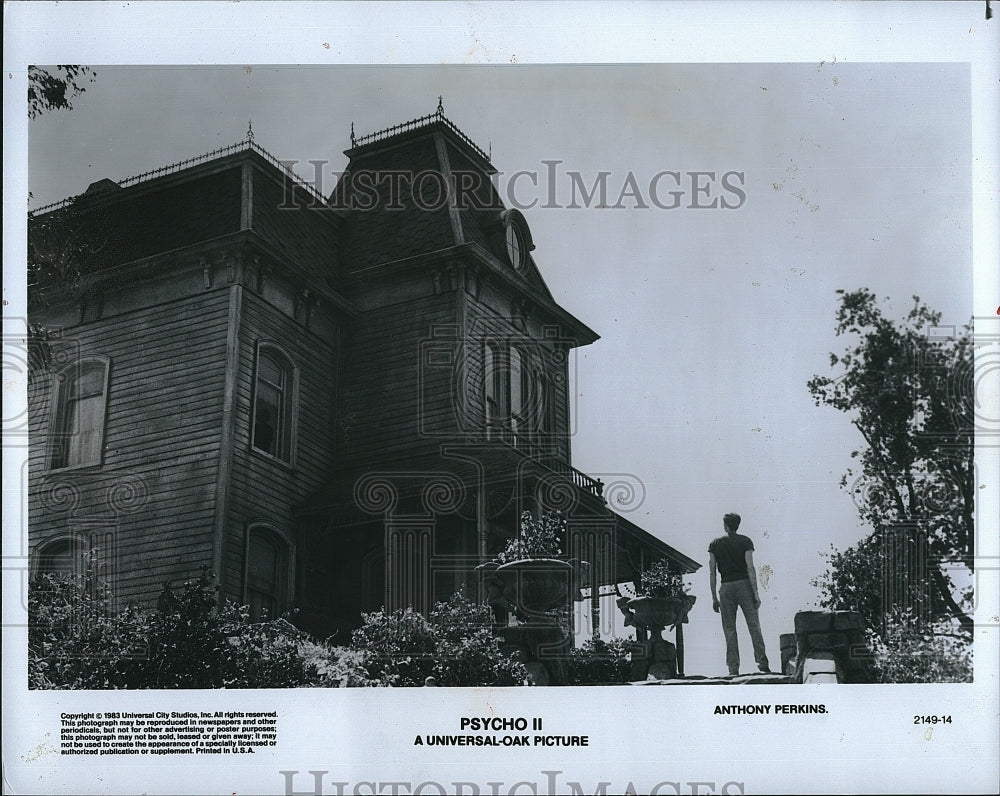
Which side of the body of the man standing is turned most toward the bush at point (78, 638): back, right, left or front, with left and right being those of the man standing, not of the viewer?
left

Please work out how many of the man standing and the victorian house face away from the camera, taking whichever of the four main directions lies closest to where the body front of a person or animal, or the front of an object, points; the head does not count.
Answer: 1

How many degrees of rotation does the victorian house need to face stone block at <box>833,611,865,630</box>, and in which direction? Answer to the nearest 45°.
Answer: approximately 45° to its left

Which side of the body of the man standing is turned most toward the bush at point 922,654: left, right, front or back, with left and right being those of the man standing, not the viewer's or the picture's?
right

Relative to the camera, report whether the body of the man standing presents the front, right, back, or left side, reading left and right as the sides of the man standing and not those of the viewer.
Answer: back

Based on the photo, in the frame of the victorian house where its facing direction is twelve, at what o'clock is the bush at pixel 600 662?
The bush is roughly at 11 o'clock from the victorian house.

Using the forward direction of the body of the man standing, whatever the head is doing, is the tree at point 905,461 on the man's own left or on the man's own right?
on the man's own right

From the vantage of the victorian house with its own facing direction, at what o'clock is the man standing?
The man standing is roughly at 11 o'clock from the victorian house.

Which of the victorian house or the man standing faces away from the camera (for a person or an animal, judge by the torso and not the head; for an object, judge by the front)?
the man standing

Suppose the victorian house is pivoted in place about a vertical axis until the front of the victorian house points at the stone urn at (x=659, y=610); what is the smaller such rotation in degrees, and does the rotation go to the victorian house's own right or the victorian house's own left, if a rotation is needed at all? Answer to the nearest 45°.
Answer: approximately 45° to the victorian house's own left
